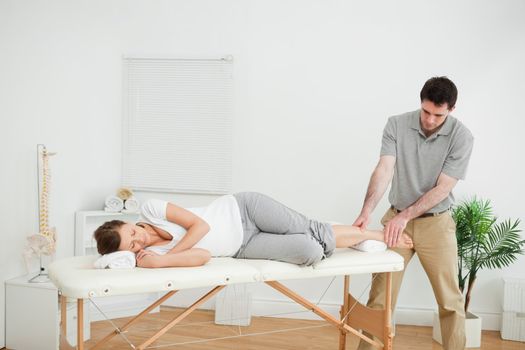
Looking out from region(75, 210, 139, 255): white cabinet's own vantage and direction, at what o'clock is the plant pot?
The plant pot is roughly at 10 o'clock from the white cabinet.

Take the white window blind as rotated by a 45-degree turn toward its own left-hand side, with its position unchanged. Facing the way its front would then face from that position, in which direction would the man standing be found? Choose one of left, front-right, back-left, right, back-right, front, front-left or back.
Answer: front

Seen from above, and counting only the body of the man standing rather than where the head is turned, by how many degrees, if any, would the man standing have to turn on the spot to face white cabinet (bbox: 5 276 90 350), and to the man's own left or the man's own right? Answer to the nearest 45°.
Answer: approximately 45° to the man's own right

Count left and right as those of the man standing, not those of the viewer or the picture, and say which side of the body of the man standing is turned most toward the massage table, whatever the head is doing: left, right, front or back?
front

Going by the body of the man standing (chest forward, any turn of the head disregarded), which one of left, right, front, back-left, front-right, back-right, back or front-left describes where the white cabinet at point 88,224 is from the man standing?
front-right

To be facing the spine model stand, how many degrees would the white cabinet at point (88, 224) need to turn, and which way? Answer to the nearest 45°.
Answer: approximately 45° to its right

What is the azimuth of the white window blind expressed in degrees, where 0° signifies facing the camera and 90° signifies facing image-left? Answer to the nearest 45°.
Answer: approximately 0°
